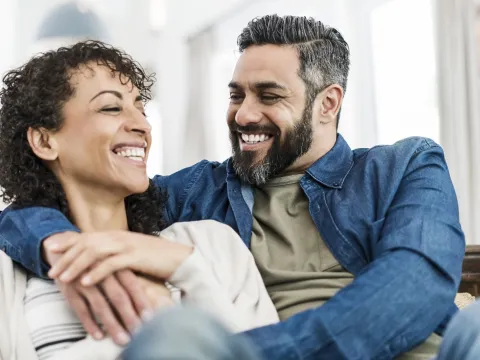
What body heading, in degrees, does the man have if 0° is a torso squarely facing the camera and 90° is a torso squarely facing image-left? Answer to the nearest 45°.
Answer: approximately 45°

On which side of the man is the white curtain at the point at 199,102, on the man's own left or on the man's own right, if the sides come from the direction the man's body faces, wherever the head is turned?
on the man's own right

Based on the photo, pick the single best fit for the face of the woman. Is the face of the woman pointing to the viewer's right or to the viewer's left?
to the viewer's right

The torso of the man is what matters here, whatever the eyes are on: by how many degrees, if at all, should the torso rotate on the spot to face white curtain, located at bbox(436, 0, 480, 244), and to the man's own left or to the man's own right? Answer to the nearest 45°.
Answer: approximately 180°

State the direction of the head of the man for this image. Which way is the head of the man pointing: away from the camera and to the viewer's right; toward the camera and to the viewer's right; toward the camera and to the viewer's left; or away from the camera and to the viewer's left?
toward the camera and to the viewer's left

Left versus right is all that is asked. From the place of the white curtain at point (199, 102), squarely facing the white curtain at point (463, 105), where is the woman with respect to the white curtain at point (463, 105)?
right
